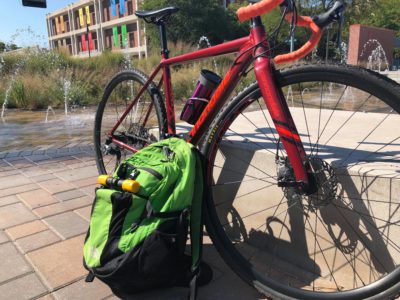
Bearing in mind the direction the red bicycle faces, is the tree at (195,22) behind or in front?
behind

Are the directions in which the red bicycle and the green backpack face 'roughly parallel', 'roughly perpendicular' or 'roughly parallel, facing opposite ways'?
roughly perpendicular

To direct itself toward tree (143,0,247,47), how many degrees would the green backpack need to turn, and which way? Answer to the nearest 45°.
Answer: approximately 135° to its right

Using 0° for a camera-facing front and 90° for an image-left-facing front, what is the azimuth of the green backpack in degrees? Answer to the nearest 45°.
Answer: approximately 45°

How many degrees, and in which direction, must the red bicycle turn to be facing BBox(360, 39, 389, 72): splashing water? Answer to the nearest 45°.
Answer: approximately 135° to its left

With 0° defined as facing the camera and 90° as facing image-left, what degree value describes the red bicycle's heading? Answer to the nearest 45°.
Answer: approximately 315°

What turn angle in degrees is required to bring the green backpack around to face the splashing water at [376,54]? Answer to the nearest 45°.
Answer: approximately 180°
